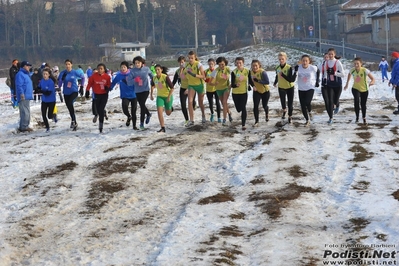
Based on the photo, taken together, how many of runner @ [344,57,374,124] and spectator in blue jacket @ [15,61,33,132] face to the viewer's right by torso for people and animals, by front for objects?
1

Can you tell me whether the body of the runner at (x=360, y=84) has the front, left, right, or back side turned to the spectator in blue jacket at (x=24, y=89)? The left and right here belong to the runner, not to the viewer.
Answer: right

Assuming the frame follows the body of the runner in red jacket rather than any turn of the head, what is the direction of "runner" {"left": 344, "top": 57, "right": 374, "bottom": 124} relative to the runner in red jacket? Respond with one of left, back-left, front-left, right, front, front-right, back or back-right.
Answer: left

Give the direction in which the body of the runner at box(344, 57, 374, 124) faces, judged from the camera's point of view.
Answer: toward the camera

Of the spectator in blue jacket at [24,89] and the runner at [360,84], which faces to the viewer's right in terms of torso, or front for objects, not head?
the spectator in blue jacket

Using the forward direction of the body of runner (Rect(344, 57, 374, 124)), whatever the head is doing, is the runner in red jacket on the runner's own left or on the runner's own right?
on the runner's own right

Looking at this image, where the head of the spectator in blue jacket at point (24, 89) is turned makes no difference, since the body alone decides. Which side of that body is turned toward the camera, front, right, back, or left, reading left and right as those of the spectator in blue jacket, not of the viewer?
right

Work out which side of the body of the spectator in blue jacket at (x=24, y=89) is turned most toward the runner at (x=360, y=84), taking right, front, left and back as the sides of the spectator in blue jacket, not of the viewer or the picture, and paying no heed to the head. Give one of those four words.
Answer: front

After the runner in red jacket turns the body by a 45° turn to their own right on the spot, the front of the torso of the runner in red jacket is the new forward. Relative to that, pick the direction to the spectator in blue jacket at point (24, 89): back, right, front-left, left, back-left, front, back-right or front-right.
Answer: right

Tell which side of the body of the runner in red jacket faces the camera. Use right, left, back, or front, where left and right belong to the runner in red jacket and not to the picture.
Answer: front
